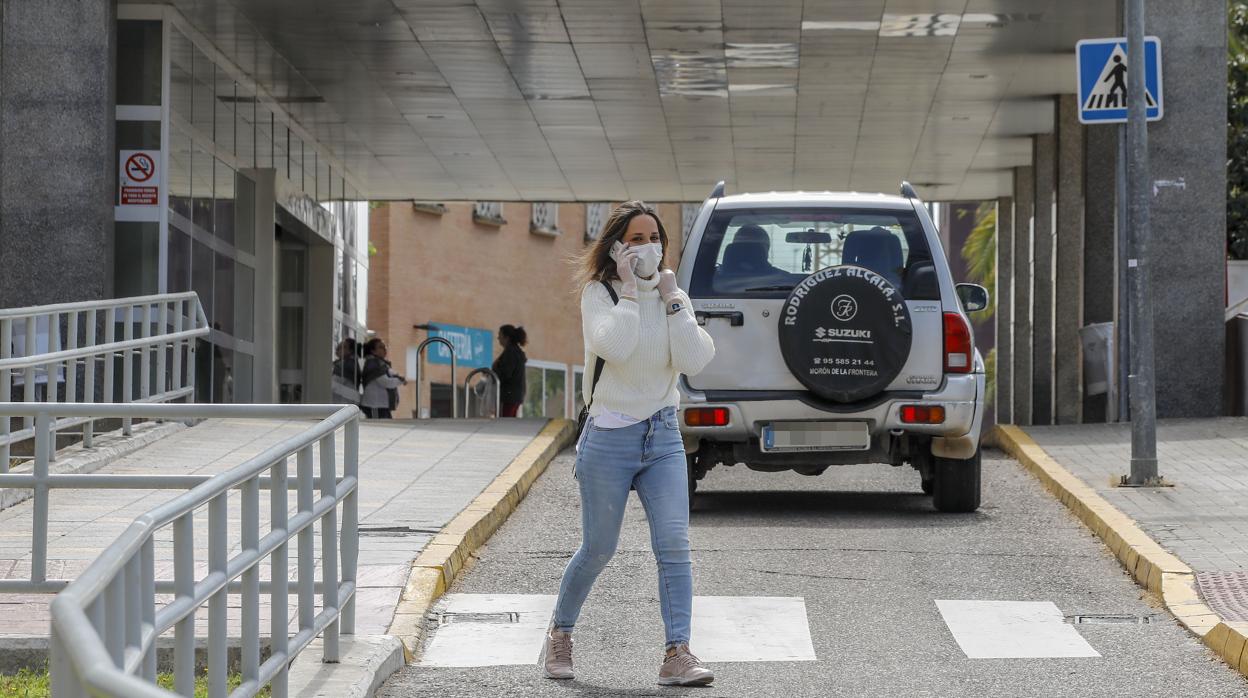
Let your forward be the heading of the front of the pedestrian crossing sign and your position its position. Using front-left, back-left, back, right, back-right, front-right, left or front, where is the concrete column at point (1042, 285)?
back

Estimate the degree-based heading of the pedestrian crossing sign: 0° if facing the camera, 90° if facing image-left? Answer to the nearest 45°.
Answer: approximately 0°

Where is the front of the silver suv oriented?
away from the camera

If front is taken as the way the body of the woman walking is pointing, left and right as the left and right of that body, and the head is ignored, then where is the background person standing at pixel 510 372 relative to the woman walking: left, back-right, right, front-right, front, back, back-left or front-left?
back-left

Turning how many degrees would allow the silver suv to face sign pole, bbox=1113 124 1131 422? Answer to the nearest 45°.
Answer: approximately 45° to its right

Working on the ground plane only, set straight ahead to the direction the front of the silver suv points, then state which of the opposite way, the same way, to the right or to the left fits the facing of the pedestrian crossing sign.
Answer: the opposite way
